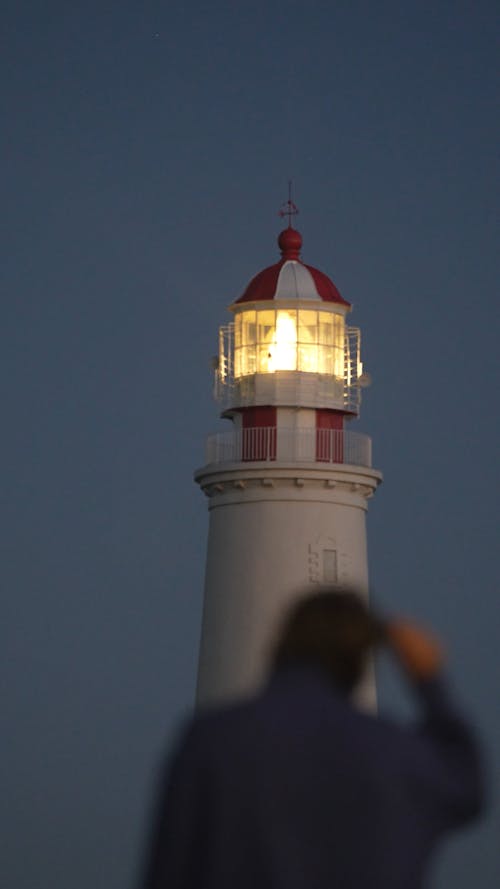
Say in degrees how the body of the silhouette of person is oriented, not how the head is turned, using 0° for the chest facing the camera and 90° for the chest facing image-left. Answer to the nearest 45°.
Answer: approximately 225°

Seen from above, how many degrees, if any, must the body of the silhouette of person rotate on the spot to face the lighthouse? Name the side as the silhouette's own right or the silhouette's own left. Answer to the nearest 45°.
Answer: approximately 45° to the silhouette's own left
